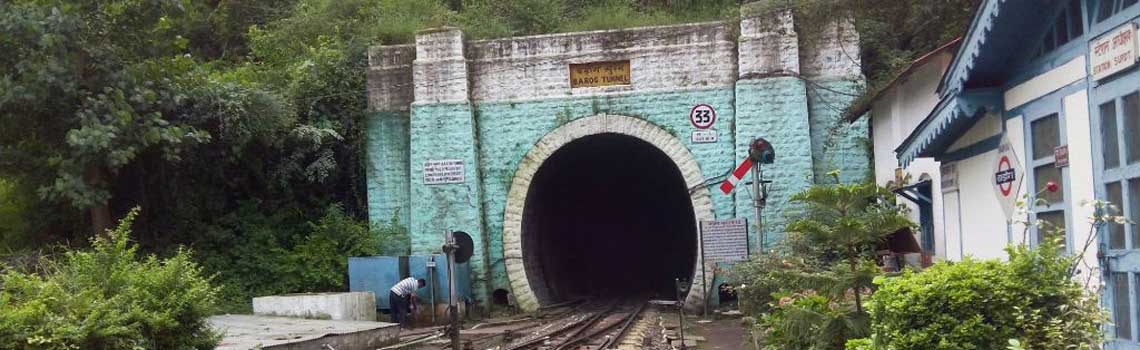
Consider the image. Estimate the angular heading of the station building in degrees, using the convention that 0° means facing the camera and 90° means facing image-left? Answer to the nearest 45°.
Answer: approximately 45°

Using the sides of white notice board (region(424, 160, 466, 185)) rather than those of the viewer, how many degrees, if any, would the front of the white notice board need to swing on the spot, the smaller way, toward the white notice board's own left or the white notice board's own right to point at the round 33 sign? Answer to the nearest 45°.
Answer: approximately 90° to the white notice board's own left

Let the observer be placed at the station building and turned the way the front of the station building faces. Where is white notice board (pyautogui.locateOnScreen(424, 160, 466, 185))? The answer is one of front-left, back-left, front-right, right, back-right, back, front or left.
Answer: right

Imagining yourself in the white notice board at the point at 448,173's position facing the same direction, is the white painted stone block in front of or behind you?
in front

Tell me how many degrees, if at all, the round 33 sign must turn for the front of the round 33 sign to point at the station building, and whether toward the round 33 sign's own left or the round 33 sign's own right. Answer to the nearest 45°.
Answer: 0° — it already faces it

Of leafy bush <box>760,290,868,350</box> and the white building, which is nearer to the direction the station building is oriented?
the leafy bush

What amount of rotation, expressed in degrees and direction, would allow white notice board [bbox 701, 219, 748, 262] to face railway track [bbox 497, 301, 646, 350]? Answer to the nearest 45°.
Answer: approximately 90° to its right
